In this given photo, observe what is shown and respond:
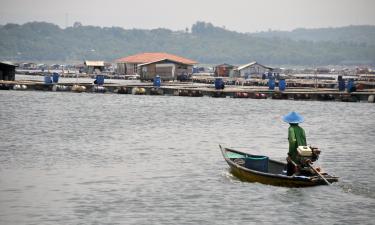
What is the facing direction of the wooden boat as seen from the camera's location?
facing away from the viewer and to the left of the viewer
